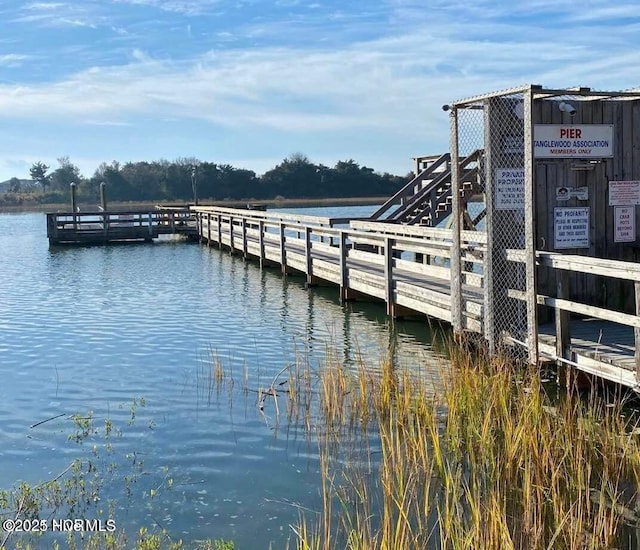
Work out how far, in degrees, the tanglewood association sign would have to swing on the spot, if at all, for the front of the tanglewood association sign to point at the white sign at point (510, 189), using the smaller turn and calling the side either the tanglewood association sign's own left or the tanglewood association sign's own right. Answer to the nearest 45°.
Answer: approximately 45° to the tanglewood association sign's own right

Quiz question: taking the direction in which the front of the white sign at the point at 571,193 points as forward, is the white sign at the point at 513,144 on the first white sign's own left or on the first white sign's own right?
on the first white sign's own right

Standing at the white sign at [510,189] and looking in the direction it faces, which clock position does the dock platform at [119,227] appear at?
The dock platform is roughly at 5 o'clock from the white sign.

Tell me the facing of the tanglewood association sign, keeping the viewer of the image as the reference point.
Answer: facing the viewer

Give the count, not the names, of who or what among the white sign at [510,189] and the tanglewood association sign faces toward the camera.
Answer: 2

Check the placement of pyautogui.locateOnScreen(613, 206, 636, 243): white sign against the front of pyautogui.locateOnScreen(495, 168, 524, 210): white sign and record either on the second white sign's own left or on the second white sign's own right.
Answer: on the second white sign's own left

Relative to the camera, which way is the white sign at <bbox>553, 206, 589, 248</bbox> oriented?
toward the camera

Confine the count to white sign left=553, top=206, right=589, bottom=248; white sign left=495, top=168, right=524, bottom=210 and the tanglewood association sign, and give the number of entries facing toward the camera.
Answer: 3

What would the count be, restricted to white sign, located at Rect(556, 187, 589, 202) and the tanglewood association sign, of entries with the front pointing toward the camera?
2

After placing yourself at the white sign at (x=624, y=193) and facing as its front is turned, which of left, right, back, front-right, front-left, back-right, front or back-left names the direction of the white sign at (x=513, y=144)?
front-right

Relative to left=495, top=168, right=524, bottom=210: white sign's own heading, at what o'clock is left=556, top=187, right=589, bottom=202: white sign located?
left=556, top=187, right=589, bottom=202: white sign is roughly at 8 o'clock from left=495, top=168, right=524, bottom=210: white sign.
